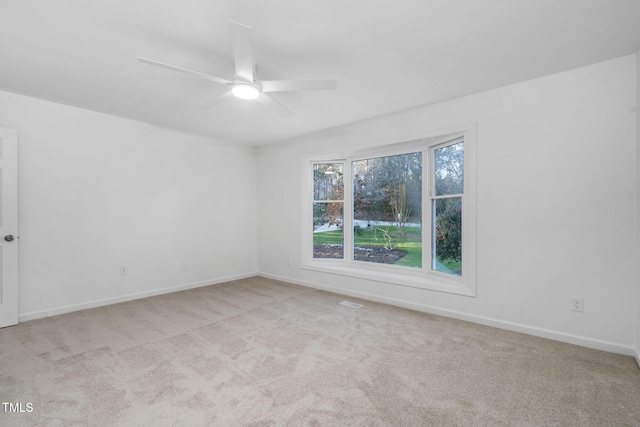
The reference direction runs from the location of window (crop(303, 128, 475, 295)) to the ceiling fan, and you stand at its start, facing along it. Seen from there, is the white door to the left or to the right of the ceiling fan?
right

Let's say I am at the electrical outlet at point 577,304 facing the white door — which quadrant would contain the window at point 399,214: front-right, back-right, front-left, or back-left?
front-right

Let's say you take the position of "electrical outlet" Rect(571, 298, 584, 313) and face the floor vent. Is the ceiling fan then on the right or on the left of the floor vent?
left

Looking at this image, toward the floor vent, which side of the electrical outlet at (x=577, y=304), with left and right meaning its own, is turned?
right

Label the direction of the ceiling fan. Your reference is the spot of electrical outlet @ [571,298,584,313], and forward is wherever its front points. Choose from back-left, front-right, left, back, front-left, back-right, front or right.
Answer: front-right

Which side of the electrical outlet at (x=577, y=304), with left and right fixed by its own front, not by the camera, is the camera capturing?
front

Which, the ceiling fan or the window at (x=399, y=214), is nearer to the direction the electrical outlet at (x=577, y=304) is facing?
the ceiling fan

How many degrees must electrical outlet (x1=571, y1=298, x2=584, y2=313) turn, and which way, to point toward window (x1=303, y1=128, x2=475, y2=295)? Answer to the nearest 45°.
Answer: approximately 90° to its right

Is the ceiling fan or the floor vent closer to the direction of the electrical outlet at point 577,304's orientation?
the ceiling fan

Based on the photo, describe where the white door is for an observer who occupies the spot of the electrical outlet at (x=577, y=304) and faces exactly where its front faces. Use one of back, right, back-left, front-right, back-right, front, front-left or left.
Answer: front-right
